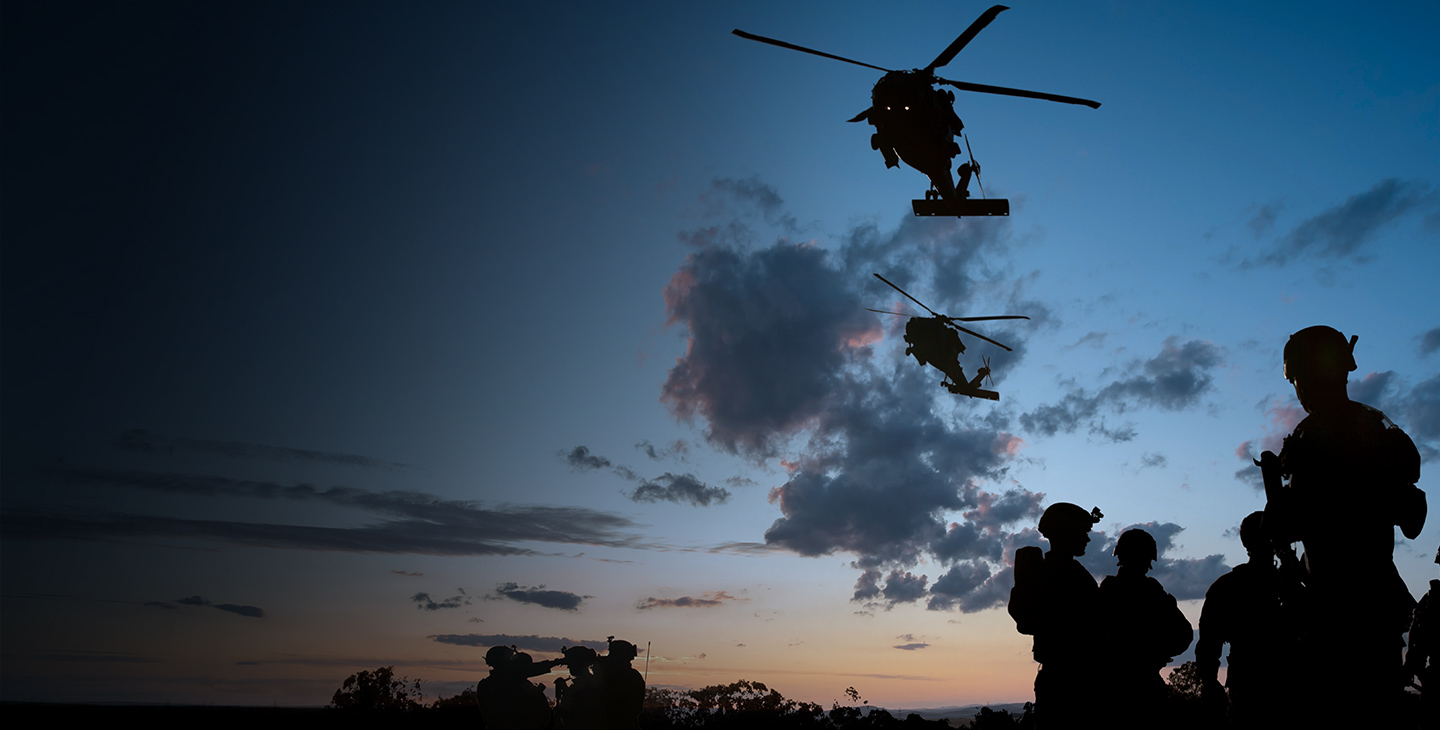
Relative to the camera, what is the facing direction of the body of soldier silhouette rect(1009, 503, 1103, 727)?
to the viewer's right

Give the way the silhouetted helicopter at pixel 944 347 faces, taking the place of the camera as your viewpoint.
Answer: facing the viewer and to the left of the viewer

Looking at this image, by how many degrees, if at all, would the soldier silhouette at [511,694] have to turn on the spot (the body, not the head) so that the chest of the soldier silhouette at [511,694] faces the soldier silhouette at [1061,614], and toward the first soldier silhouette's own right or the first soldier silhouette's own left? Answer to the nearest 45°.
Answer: approximately 90° to the first soldier silhouette's own right

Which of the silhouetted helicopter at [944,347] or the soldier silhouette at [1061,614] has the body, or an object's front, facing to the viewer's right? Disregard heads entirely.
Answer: the soldier silhouette

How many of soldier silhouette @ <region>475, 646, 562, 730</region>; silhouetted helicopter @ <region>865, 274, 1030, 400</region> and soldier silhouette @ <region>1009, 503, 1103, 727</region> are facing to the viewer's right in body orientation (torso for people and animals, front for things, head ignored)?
2

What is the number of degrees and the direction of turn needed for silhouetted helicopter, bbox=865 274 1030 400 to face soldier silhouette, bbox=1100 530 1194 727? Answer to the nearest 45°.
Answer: approximately 45° to its left

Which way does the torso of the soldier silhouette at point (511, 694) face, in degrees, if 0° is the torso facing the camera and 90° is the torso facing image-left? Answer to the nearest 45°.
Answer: approximately 270°

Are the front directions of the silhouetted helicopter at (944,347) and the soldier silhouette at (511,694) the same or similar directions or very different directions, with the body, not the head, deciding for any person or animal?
very different directions

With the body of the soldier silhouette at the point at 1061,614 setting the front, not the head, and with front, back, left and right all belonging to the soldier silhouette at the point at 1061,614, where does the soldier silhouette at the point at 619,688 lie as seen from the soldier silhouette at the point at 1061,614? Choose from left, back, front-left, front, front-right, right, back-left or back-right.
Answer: back-left

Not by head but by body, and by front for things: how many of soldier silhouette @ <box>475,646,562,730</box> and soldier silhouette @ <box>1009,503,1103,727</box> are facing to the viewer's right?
2
